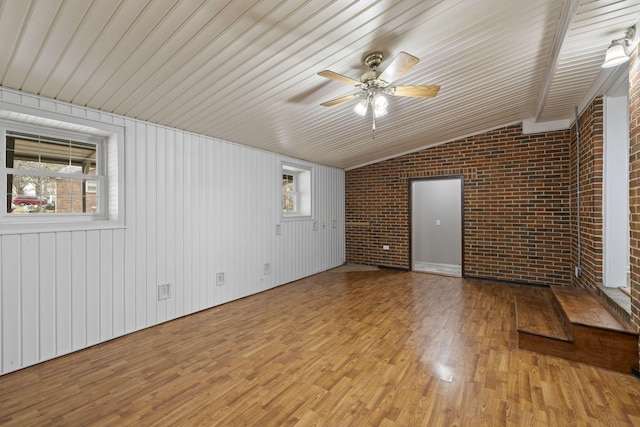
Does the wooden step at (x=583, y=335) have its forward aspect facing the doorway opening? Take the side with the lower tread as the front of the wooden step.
no

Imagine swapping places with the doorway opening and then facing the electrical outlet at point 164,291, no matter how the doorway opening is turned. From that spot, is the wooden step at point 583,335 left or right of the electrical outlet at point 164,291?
left

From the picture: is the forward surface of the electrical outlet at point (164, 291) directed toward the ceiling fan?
yes

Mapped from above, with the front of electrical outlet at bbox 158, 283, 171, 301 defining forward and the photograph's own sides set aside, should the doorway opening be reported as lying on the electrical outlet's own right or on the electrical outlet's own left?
on the electrical outlet's own left

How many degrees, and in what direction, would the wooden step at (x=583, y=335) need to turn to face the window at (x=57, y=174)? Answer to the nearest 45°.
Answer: approximately 45° to its left

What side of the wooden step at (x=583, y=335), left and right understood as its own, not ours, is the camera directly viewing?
left

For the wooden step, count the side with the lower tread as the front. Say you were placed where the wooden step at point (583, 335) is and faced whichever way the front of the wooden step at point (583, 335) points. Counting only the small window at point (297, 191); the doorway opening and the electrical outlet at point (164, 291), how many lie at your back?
0

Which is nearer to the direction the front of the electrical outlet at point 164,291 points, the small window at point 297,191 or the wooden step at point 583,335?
the wooden step

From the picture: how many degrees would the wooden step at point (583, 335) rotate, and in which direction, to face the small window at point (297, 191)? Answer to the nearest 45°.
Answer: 0° — it already faces it

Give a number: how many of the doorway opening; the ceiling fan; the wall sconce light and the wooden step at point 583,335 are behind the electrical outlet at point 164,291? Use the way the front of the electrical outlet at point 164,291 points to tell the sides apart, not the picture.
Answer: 0

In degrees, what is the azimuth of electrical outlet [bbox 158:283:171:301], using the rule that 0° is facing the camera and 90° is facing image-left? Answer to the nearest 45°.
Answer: approximately 315°

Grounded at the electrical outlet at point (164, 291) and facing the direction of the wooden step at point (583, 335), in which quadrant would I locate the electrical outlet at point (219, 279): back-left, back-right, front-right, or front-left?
front-left

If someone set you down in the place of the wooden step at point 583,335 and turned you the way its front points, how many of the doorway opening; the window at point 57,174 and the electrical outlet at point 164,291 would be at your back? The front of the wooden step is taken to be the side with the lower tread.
0

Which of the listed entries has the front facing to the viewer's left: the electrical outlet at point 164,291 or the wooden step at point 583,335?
the wooden step

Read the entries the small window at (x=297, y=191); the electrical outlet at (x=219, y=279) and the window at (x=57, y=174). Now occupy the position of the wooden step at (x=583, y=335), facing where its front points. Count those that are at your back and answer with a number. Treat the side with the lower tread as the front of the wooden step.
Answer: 0

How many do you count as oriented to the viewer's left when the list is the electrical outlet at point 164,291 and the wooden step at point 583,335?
1

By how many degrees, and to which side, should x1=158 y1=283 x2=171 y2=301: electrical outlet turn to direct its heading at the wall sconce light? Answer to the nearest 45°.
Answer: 0° — it already faces it

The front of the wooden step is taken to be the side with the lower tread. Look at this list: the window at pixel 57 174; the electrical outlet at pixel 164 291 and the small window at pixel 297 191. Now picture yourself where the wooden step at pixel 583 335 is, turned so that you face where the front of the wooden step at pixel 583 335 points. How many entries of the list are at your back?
0
